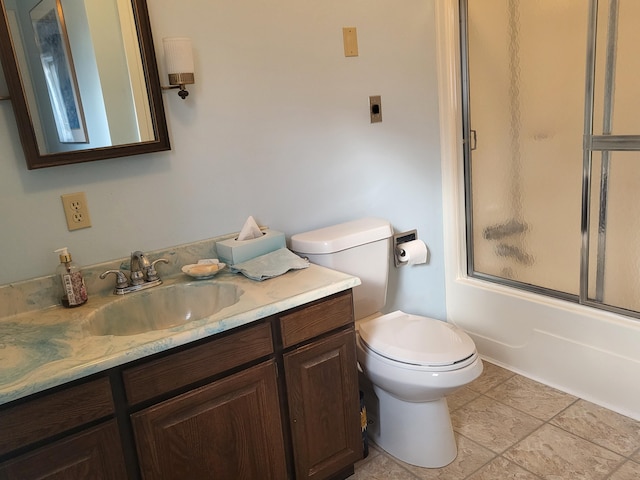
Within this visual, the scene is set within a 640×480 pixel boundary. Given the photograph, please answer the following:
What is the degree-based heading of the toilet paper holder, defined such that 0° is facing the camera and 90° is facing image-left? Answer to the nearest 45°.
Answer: approximately 315°

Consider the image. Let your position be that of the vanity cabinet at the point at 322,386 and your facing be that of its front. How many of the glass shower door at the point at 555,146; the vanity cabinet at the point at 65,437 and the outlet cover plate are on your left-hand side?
1

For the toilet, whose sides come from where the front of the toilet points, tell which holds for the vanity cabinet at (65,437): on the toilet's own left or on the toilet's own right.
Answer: on the toilet's own right

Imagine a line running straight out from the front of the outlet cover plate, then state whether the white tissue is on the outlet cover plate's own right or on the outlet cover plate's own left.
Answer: on the outlet cover plate's own left

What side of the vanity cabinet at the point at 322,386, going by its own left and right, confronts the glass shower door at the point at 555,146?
left

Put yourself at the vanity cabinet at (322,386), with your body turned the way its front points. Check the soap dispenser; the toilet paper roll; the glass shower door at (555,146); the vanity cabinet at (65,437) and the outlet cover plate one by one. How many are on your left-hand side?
2

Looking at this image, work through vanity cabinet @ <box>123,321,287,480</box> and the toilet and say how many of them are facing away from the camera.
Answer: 0

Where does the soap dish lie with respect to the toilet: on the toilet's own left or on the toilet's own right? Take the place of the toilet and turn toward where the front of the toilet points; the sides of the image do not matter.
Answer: on the toilet's own right

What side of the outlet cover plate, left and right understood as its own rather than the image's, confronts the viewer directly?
front

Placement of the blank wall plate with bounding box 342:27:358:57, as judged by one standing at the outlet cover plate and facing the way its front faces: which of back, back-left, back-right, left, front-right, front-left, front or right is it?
left
